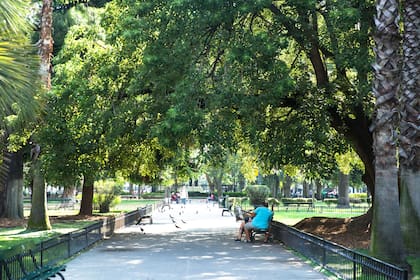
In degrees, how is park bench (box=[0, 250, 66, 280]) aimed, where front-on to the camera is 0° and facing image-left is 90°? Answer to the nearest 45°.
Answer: approximately 315°

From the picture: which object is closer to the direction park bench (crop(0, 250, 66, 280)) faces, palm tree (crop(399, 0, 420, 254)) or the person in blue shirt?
the palm tree

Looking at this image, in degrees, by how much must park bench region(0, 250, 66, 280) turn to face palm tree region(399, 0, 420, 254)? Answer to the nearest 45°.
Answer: approximately 45° to its left

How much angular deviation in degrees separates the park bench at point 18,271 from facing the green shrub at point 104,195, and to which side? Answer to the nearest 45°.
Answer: approximately 135° to its left

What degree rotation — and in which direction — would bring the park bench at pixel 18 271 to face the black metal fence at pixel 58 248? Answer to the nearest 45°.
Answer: approximately 135° to its left

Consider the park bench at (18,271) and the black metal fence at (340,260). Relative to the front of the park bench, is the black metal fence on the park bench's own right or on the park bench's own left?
on the park bench's own left

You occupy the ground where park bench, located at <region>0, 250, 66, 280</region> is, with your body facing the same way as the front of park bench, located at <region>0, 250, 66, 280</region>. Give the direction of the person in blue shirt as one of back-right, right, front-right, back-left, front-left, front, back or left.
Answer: left
